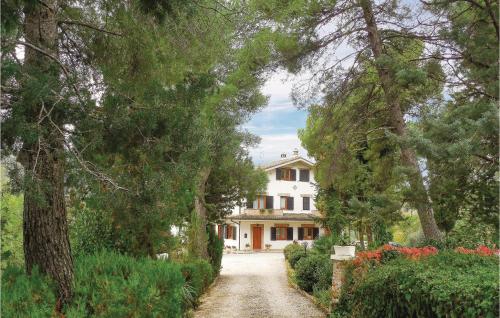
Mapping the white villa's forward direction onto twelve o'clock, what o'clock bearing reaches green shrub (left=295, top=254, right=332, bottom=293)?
The green shrub is roughly at 12 o'clock from the white villa.

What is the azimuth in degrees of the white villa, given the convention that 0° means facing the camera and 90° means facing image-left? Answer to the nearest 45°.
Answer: approximately 0°

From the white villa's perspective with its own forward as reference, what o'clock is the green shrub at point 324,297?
The green shrub is roughly at 12 o'clock from the white villa.

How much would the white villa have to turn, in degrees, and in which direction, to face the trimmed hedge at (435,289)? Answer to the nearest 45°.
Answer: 0° — it already faces it

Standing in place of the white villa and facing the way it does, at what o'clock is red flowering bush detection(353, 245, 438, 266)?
The red flowering bush is roughly at 12 o'clock from the white villa.
